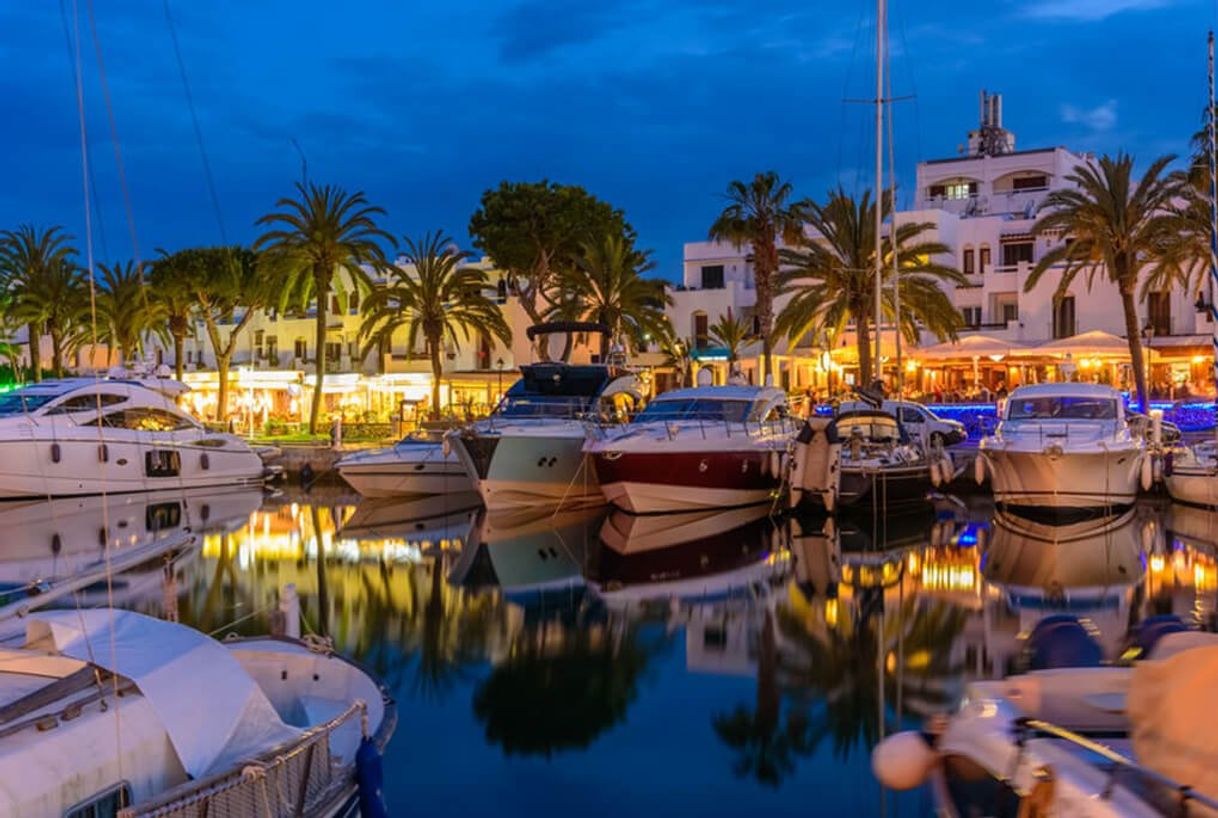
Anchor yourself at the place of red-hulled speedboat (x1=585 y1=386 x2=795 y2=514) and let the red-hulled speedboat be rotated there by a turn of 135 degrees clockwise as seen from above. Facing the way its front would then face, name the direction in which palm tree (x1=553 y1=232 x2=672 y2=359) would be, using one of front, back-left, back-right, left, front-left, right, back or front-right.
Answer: front

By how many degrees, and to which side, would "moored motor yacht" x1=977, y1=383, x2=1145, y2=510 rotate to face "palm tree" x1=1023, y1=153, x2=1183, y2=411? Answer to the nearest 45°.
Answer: approximately 180°

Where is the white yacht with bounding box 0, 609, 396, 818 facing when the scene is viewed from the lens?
facing away from the viewer and to the right of the viewer

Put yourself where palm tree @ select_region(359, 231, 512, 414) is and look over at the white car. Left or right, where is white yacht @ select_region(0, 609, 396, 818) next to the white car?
right

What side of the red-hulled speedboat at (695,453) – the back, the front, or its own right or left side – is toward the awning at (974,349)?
back

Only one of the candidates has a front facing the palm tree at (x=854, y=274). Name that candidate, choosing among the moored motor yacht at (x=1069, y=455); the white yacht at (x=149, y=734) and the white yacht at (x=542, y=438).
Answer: the white yacht at (x=149, y=734)

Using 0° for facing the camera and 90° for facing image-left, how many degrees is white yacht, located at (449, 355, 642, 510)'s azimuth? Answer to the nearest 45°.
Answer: approximately 45°

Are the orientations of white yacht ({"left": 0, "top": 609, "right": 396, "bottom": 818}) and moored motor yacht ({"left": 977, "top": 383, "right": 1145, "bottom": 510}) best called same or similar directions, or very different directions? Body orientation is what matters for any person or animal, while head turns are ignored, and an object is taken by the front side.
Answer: very different directions

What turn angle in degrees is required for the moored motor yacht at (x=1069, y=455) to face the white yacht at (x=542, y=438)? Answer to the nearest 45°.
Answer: approximately 90° to its right

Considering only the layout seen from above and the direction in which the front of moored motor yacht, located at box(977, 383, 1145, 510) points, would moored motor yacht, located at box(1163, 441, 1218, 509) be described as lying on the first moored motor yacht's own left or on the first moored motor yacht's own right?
on the first moored motor yacht's own left

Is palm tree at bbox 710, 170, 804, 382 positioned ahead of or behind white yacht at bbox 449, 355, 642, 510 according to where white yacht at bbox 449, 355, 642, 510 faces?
behind

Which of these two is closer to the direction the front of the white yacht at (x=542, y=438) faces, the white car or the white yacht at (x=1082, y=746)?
the white yacht
